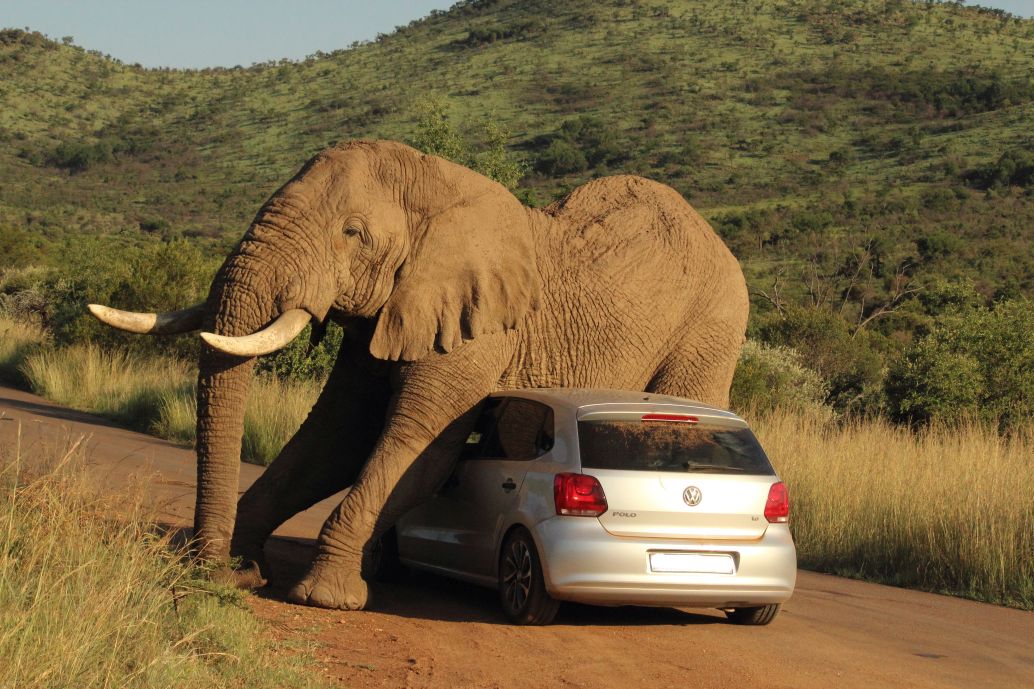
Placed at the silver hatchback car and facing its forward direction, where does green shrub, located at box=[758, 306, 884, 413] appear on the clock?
The green shrub is roughly at 2 o'clock from the silver hatchback car.

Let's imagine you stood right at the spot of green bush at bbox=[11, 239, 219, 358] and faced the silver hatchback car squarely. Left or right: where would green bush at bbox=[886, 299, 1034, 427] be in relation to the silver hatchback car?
left

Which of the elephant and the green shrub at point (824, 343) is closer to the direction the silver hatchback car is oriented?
the elephant

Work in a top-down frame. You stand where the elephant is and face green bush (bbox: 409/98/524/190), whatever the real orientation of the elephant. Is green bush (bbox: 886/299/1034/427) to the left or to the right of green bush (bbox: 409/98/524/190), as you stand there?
right

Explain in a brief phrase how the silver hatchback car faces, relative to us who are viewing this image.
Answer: facing away from the viewer and to the left of the viewer

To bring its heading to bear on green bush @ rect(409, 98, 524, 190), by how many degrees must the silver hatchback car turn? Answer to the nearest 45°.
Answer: approximately 45° to its right

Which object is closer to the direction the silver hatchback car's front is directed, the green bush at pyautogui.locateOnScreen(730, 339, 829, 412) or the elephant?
the elephant

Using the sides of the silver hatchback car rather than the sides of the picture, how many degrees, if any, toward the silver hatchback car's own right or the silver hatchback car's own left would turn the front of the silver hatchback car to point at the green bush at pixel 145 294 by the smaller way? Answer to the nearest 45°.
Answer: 0° — it already faces it

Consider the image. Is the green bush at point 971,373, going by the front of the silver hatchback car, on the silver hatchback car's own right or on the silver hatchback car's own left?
on the silver hatchback car's own right

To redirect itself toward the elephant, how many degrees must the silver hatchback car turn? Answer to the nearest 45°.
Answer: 0° — it already faces it
